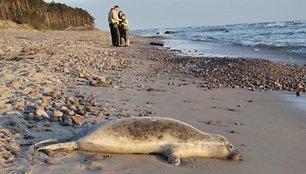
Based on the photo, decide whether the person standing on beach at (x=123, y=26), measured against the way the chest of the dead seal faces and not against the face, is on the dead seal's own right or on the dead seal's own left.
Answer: on the dead seal's own left

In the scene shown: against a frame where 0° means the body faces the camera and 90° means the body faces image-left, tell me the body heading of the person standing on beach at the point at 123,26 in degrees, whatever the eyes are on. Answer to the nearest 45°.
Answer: approximately 90°

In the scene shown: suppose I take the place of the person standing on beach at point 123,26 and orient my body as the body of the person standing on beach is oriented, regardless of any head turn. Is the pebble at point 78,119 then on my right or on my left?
on my left

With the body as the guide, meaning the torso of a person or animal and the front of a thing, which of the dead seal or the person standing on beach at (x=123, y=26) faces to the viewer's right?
the dead seal

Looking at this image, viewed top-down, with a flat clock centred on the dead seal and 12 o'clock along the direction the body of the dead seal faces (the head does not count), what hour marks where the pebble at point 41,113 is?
The pebble is roughly at 7 o'clock from the dead seal.

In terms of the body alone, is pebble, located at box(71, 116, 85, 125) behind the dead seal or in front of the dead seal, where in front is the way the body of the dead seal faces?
behind

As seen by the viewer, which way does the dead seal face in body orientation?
to the viewer's right

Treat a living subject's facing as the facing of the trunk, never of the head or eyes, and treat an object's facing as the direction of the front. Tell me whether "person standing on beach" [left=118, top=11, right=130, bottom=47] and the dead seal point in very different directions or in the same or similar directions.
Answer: very different directions

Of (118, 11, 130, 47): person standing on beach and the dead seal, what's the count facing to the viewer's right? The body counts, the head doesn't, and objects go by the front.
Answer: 1

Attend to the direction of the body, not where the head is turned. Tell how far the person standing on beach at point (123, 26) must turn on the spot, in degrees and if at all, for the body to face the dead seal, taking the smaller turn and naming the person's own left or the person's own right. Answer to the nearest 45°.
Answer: approximately 90° to the person's own left
